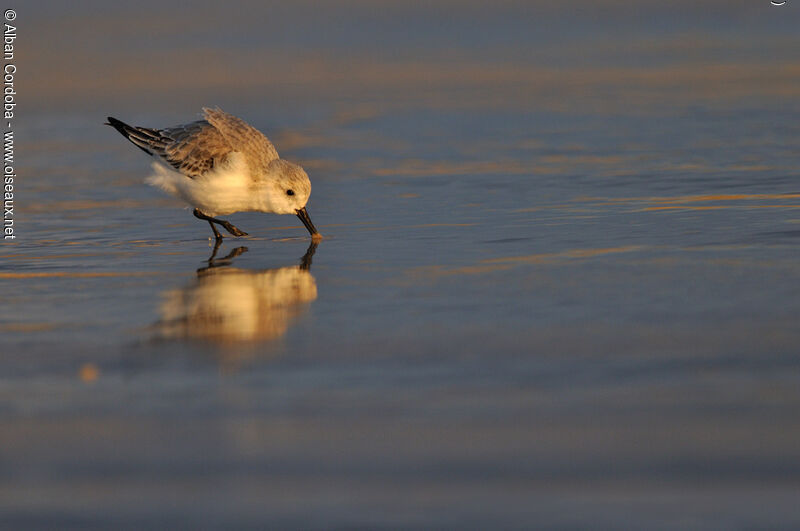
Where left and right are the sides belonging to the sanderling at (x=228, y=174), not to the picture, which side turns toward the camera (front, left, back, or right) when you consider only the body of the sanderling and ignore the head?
right
